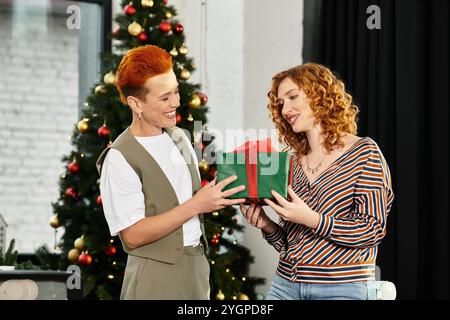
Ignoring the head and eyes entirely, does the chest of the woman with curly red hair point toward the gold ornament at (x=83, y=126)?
no

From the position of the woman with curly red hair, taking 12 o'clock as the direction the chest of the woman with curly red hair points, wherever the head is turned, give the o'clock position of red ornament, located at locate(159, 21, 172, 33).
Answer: The red ornament is roughly at 4 o'clock from the woman with curly red hair.

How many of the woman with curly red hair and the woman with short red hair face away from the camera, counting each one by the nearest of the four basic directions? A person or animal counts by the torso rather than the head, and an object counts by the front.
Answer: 0

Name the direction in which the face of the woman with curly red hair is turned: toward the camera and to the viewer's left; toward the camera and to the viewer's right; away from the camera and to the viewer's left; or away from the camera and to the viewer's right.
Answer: toward the camera and to the viewer's left

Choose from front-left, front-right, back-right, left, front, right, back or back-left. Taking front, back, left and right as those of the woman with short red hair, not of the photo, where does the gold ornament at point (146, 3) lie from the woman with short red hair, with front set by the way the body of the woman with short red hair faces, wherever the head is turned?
back-left

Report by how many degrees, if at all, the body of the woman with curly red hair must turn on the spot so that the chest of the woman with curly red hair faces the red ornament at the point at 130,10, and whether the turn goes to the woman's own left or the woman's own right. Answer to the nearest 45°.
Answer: approximately 90° to the woman's own right

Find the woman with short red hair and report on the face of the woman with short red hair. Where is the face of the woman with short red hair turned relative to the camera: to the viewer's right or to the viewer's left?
to the viewer's right

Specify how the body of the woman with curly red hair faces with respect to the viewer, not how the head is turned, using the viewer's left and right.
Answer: facing the viewer and to the left of the viewer

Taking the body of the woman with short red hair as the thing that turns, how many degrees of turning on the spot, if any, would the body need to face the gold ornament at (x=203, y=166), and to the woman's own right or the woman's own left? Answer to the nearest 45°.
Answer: approximately 135° to the woman's own left

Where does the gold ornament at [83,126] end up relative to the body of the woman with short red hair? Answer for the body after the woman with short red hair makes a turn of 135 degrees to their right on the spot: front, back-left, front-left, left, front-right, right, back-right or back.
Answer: right

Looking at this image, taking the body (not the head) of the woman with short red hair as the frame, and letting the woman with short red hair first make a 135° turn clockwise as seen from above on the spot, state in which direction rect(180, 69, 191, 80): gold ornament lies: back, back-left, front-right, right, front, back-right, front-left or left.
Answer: right

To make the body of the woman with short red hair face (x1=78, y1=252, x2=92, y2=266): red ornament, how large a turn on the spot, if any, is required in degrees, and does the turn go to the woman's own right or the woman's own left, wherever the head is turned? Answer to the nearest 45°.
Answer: approximately 135° to the woman's own left

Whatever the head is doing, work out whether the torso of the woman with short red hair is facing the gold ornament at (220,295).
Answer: no

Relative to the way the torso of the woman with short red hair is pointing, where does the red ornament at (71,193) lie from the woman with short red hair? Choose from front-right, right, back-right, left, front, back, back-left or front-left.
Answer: back-left

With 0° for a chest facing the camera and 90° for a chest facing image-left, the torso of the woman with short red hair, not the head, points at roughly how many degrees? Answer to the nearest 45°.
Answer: approximately 315°

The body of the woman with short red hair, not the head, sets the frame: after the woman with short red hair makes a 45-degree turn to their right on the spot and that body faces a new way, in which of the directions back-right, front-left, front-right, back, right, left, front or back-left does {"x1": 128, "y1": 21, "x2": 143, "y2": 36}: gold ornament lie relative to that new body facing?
back

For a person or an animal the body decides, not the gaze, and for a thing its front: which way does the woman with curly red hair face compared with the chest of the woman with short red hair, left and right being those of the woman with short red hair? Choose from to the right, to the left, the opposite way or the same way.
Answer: to the right
